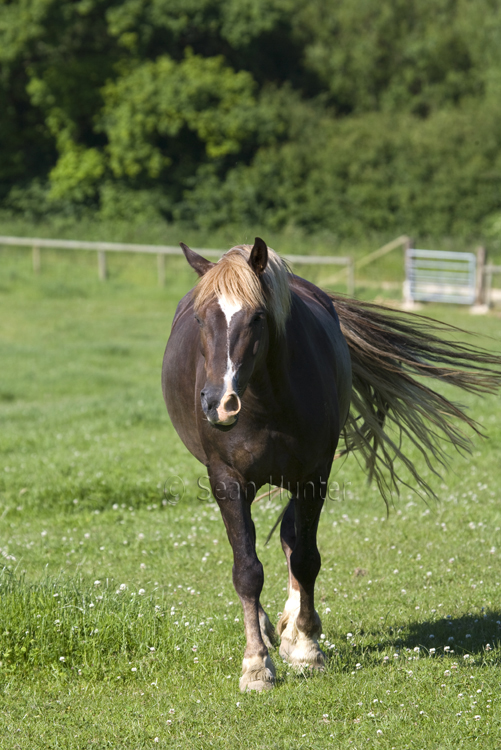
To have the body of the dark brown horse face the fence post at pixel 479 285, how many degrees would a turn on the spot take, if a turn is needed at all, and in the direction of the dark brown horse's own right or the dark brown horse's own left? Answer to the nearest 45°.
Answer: approximately 180°

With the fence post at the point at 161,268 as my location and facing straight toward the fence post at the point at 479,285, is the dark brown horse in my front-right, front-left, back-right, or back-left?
front-right

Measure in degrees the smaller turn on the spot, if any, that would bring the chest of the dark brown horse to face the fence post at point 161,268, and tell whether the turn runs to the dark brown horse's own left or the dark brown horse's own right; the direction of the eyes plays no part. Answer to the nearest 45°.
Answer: approximately 180°

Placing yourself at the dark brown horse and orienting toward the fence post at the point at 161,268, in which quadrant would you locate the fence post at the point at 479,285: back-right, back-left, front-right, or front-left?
front-right

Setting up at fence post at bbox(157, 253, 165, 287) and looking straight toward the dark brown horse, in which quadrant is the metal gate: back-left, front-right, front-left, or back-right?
front-left

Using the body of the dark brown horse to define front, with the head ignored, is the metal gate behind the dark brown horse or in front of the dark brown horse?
behind

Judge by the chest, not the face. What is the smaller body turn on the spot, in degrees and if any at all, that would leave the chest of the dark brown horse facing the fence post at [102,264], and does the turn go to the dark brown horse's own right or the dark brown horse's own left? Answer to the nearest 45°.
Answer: approximately 180°

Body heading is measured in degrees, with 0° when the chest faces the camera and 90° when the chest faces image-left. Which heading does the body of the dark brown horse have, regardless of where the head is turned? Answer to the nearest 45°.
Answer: approximately 0°
